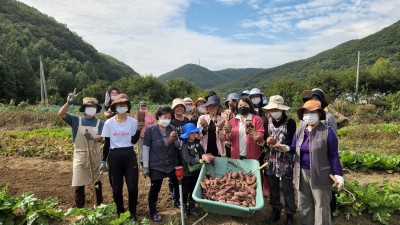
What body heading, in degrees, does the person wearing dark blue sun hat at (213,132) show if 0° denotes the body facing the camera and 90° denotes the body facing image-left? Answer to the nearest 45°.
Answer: approximately 0°

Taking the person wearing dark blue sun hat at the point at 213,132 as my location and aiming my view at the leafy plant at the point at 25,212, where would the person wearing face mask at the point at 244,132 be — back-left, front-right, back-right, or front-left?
back-left

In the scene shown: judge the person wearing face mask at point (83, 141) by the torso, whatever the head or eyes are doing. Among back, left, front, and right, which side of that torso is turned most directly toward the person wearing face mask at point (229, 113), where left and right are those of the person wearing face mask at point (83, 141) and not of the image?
left

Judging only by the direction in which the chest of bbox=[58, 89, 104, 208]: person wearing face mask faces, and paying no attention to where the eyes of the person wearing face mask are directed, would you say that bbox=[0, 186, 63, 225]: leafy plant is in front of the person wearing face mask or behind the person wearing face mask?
in front

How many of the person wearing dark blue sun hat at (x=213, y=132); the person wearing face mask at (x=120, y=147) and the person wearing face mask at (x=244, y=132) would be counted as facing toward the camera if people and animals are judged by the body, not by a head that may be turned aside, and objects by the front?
3

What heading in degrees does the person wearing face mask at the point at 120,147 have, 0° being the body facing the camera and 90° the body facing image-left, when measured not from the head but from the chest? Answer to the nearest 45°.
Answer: approximately 0°

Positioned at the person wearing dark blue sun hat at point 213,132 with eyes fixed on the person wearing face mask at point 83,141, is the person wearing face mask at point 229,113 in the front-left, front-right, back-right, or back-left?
back-right

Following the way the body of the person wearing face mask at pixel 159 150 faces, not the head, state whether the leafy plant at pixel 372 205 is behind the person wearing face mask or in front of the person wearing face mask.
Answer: in front

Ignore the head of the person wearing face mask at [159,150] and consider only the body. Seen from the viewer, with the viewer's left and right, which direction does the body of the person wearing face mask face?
facing the viewer and to the right of the viewer

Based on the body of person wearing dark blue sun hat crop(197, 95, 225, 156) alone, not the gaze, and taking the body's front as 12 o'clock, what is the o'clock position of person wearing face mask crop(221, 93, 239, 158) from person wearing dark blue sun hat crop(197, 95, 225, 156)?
person wearing face mask crop(221, 93, 239, 158) is roughly at 7 o'clock from person wearing dark blue sun hat crop(197, 95, 225, 156).
